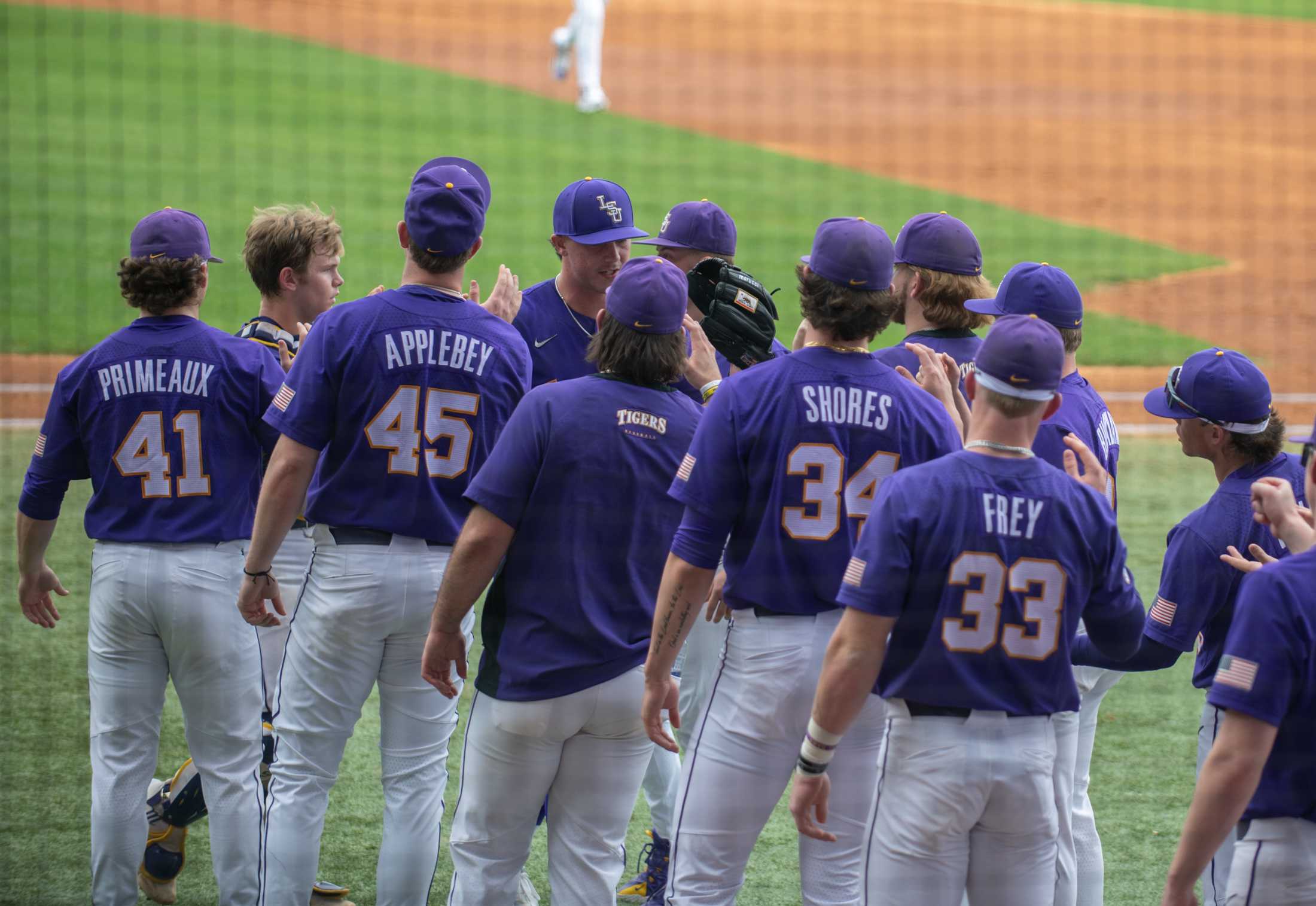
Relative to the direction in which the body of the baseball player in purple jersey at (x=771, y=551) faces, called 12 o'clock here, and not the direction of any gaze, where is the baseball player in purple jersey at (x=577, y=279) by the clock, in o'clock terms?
the baseball player in purple jersey at (x=577, y=279) is roughly at 11 o'clock from the baseball player in purple jersey at (x=771, y=551).

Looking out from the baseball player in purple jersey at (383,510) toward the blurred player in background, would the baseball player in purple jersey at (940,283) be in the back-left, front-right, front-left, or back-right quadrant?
front-right

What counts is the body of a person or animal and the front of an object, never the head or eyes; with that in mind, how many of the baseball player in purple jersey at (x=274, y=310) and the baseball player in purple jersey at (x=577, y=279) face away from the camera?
0

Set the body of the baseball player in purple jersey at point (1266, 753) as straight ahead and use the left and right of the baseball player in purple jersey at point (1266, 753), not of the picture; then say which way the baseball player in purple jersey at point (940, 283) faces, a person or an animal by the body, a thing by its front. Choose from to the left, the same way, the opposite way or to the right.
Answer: the same way

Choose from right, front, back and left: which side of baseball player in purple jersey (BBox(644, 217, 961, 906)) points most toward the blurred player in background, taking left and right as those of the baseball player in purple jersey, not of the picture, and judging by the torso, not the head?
front

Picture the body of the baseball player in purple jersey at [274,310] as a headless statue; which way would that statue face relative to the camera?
to the viewer's right

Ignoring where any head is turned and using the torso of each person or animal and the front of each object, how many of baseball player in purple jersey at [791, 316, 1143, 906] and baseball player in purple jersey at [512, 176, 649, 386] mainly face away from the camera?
1

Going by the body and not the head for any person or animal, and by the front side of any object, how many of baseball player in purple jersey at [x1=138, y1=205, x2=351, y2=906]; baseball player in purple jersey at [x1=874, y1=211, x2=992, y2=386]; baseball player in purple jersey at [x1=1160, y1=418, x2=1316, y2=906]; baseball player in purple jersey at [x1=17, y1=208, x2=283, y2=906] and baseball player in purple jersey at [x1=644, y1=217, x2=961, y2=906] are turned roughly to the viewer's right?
1

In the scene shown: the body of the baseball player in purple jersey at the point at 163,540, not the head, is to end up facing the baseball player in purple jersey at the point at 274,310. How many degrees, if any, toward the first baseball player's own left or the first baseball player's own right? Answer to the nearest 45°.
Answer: approximately 45° to the first baseball player's own right

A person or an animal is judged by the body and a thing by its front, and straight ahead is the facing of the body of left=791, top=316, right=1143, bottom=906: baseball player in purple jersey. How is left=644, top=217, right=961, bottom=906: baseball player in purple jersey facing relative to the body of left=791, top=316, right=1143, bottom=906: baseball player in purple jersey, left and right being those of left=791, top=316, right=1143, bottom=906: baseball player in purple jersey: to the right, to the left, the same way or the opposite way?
the same way

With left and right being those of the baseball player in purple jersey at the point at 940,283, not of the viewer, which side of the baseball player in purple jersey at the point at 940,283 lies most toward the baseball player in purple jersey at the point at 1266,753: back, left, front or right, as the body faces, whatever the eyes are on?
back

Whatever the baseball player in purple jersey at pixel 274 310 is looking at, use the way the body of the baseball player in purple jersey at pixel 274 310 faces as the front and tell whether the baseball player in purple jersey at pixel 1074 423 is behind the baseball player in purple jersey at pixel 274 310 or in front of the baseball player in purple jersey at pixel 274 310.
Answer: in front

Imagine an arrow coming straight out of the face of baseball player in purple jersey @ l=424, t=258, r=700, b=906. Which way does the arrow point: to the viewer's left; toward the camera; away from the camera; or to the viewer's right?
away from the camera

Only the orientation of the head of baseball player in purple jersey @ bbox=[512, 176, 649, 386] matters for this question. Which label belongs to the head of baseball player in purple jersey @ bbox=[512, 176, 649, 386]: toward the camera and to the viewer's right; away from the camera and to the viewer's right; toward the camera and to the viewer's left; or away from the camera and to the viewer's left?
toward the camera and to the viewer's right

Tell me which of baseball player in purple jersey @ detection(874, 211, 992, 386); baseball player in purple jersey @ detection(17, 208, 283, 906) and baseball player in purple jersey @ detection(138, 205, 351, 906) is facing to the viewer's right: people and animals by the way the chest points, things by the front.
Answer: baseball player in purple jersey @ detection(138, 205, 351, 906)

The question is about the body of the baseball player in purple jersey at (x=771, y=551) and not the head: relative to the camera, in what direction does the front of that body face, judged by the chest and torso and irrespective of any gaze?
away from the camera

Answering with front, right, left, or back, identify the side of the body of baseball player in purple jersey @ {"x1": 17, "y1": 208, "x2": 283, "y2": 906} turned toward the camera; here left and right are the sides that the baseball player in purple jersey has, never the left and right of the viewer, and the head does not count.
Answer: back

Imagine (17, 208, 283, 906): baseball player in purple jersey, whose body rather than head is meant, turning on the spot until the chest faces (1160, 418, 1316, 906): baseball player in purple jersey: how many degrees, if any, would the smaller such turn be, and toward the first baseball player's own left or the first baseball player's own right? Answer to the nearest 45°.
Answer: approximately 135° to the first baseball player's own right

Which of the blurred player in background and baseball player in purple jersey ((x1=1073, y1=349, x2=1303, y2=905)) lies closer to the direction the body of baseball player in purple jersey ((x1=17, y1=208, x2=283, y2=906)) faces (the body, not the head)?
the blurred player in background
